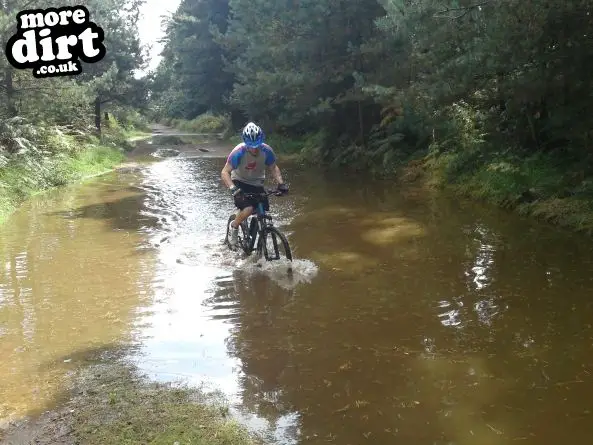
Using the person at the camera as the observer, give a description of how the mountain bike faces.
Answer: facing the viewer and to the right of the viewer

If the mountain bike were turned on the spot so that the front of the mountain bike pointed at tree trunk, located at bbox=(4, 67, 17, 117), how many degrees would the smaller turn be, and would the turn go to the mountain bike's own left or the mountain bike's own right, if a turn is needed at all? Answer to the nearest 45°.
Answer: approximately 180°
